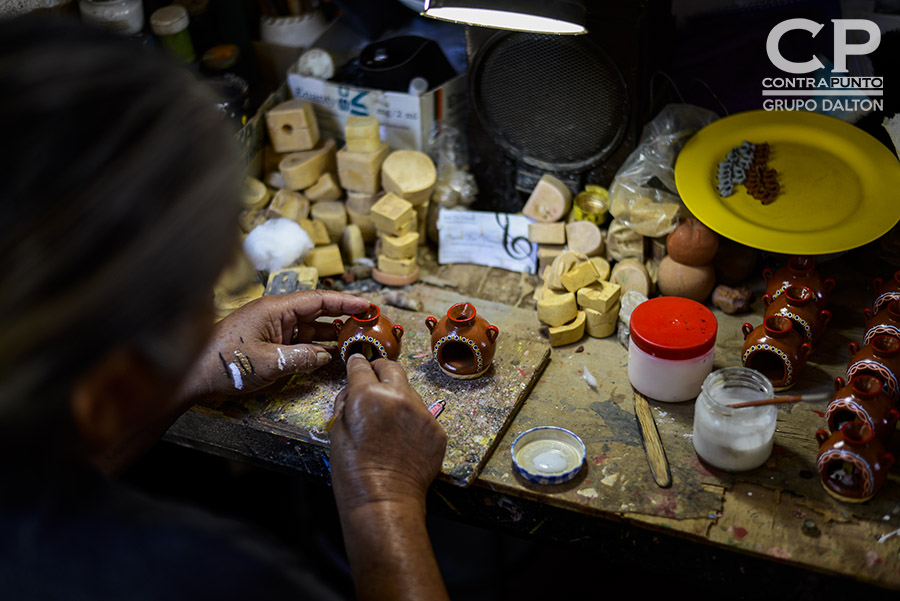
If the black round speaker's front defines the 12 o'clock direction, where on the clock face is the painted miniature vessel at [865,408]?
The painted miniature vessel is roughly at 11 o'clock from the black round speaker.

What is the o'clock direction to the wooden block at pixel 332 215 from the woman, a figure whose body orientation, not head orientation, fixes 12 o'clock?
The wooden block is roughly at 11 o'clock from the woman.

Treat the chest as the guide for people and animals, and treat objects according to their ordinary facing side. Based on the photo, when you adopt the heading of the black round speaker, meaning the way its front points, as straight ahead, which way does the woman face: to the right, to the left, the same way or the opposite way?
the opposite way

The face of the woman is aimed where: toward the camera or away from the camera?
away from the camera

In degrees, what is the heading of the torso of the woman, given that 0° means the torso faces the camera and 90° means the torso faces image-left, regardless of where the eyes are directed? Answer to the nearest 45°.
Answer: approximately 225°

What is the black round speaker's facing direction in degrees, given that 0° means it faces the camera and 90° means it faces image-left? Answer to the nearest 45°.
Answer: approximately 0°

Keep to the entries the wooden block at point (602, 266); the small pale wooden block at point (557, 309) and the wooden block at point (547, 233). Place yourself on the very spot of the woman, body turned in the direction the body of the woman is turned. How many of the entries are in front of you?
3

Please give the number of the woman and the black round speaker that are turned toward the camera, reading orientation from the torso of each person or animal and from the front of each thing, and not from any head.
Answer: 1

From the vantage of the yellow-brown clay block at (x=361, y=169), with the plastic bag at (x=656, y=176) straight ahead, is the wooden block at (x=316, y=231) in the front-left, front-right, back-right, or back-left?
back-right
